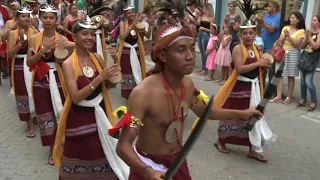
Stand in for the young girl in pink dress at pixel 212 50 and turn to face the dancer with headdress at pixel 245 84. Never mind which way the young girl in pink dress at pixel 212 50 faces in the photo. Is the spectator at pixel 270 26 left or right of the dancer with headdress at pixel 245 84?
left

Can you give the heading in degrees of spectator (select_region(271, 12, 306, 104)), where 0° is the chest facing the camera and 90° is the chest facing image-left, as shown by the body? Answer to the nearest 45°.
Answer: approximately 45°

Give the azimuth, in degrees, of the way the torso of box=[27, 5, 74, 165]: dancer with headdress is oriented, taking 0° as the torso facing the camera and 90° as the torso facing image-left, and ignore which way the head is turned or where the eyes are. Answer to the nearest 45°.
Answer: approximately 0°

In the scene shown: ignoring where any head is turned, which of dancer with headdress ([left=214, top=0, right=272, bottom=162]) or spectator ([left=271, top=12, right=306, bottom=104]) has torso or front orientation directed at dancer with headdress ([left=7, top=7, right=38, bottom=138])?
the spectator

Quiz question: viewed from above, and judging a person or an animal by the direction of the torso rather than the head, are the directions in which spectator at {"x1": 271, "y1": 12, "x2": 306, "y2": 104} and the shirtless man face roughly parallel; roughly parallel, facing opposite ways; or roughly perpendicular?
roughly perpendicular
